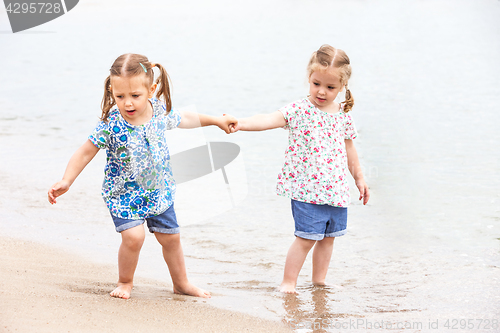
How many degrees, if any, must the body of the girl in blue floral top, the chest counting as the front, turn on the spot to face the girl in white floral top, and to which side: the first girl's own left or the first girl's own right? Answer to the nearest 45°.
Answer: approximately 90° to the first girl's own left

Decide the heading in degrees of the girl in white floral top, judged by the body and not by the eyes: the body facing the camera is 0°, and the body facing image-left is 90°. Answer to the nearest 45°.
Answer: approximately 0°

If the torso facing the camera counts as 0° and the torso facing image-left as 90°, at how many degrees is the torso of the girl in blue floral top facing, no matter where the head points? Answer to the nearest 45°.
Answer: approximately 0°

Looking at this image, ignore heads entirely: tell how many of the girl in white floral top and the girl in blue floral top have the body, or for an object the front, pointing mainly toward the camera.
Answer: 2

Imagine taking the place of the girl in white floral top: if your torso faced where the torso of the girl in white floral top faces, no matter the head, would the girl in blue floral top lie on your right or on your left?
on your right

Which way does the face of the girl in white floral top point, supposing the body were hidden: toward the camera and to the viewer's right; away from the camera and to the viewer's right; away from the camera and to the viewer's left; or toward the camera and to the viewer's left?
toward the camera and to the viewer's left
